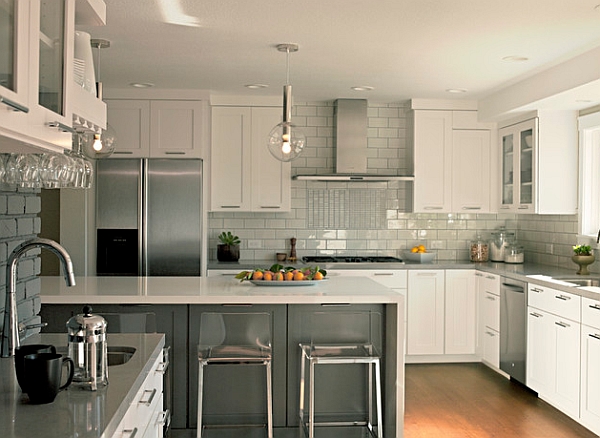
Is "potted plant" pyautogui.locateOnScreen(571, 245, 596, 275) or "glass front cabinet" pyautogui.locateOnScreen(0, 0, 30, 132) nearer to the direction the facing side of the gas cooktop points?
the glass front cabinet

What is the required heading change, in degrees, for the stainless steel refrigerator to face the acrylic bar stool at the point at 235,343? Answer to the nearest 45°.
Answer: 0° — it already faces it

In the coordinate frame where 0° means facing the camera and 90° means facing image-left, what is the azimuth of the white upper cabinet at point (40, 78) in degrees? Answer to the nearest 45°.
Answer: approximately 315°

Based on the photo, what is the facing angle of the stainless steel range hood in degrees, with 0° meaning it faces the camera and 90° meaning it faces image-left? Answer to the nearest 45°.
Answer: approximately 0°

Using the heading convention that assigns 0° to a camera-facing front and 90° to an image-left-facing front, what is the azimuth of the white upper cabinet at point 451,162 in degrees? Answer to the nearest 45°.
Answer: approximately 0°

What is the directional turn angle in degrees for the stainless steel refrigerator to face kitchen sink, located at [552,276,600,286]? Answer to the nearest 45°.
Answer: approximately 45° to its left

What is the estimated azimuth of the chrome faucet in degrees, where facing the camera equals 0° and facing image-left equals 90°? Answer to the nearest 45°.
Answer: approximately 270°

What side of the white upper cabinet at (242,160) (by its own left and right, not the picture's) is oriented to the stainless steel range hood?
left
